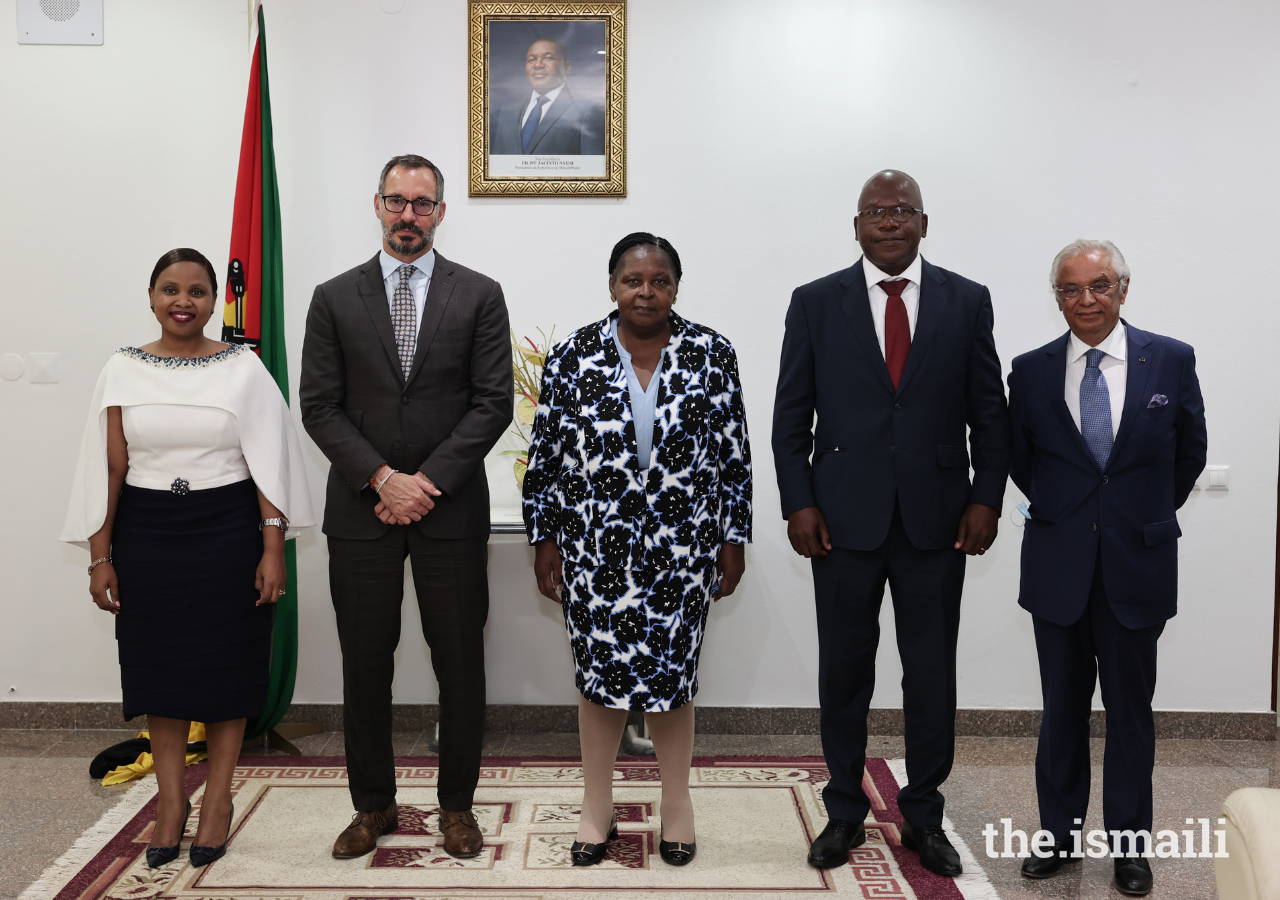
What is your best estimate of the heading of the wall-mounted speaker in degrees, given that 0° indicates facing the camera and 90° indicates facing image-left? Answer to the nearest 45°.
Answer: approximately 0°

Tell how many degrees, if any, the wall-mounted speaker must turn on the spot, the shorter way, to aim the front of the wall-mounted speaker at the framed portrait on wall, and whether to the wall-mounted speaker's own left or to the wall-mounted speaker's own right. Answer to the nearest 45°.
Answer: approximately 45° to the wall-mounted speaker's own left

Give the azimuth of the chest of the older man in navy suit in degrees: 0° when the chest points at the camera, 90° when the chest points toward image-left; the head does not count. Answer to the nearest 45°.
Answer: approximately 0°

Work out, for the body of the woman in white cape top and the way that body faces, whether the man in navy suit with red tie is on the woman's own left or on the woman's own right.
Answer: on the woman's own left
